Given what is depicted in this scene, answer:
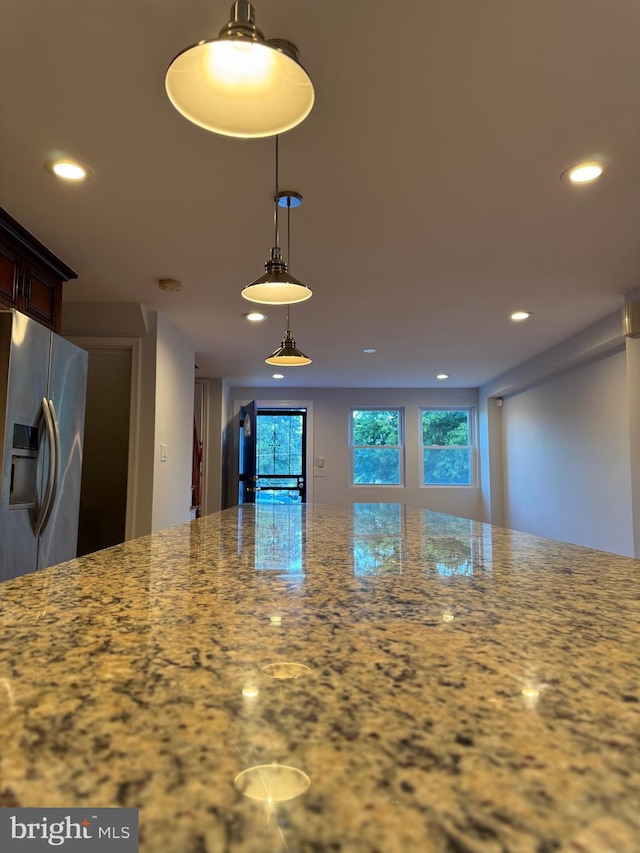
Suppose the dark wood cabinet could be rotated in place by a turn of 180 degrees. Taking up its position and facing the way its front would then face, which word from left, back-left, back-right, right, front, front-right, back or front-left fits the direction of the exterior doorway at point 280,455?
right

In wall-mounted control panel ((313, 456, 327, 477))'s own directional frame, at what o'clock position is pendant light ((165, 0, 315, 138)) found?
The pendant light is roughly at 12 o'clock from the wall-mounted control panel.

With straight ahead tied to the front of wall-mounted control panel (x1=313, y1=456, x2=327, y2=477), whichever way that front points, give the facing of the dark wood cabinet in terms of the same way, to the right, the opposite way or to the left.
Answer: to the left

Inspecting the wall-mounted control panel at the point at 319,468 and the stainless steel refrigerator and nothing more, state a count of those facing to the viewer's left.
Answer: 0

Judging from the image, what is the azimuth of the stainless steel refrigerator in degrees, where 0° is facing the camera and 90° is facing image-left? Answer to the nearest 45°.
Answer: approximately 315°

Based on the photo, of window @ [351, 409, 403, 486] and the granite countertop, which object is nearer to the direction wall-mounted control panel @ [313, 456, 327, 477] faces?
the granite countertop

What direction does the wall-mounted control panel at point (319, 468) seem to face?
toward the camera

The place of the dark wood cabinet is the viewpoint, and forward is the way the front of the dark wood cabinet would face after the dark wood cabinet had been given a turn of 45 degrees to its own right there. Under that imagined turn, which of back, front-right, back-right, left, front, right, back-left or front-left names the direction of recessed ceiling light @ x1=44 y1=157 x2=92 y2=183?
front

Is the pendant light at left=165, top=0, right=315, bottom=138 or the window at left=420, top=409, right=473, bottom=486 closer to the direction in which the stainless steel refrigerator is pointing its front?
the pendant light

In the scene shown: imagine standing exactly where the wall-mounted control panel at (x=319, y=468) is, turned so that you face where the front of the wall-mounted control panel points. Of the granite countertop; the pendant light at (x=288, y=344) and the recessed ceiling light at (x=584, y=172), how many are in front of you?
3

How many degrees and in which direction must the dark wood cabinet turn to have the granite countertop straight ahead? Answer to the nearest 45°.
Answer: approximately 45° to its right

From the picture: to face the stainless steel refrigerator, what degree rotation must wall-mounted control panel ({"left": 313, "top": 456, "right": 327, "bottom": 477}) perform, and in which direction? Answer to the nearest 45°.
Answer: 0° — it already faces it

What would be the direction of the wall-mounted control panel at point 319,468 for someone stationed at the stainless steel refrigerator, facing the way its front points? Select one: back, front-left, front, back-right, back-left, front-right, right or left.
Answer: left

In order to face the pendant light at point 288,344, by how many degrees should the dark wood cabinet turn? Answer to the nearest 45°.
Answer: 0° — it already faces it

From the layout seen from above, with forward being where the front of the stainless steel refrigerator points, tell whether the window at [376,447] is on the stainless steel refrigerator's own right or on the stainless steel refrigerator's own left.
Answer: on the stainless steel refrigerator's own left

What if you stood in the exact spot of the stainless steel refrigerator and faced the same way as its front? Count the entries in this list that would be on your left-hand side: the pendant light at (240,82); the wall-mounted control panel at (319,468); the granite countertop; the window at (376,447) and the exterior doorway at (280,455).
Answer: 3

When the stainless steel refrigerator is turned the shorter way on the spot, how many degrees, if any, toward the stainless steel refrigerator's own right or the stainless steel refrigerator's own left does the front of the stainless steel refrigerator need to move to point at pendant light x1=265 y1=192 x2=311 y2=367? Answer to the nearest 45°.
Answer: approximately 45° to the stainless steel refrigerator's own left

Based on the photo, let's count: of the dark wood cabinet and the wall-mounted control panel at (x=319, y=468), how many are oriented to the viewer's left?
0

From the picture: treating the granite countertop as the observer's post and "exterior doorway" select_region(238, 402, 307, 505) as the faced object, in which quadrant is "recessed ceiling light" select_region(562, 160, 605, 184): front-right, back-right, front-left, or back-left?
front-right

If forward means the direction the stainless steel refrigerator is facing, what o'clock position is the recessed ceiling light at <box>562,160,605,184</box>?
The recessed ceiling light is roughly at 12 o'clock from the stainless steel refrigerator.
